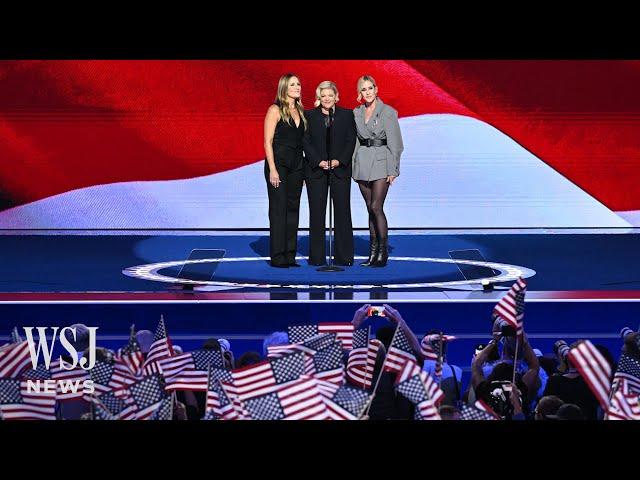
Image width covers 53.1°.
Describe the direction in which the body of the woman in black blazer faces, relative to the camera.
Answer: toward the camera

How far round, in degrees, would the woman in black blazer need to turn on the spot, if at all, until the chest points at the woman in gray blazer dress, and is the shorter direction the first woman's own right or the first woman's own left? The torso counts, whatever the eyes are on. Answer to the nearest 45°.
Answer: approximately 90° to the first woman's own left

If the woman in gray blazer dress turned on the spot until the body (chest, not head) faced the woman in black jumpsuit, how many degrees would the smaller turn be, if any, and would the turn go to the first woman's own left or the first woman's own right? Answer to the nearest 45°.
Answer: approximately 45° to the first woman's own right

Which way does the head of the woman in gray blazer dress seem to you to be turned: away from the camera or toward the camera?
toward the camera

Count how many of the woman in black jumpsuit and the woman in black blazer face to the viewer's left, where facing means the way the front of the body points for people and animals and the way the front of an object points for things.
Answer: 0

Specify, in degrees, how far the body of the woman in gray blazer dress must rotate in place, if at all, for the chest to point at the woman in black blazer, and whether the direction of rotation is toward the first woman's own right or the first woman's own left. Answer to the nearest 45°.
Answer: approximately 45° to the first woman's own right

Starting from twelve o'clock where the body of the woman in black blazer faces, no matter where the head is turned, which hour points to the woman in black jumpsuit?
The woman in black jumpsuit is roughly at 3 o'clock from the woman in black blazer.

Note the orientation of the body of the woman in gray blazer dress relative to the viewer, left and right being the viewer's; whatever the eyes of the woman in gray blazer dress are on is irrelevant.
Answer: facing the viewer and to the left of the viewer

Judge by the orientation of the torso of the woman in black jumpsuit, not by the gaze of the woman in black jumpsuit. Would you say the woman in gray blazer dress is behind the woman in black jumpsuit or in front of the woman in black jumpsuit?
in front

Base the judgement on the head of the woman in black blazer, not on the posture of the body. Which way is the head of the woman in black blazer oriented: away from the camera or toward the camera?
toward the camera

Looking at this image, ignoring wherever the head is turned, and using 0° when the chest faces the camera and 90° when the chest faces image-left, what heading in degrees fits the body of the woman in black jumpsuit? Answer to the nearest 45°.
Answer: approximately 315°

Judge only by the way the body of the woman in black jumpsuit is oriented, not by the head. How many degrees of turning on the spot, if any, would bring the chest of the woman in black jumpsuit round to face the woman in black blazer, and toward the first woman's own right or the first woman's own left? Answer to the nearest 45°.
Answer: approximately 45° to the first woman's own left
